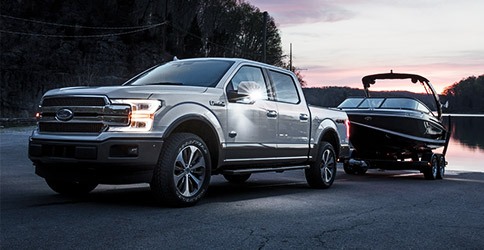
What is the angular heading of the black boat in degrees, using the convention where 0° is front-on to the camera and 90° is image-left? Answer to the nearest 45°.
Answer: approximately 45°

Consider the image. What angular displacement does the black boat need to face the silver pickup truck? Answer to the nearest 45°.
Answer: approximately 45° to its left

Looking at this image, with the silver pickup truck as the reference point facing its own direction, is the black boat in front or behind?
behind

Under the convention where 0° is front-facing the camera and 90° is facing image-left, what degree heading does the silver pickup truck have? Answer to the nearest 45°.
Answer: approximately 45°
